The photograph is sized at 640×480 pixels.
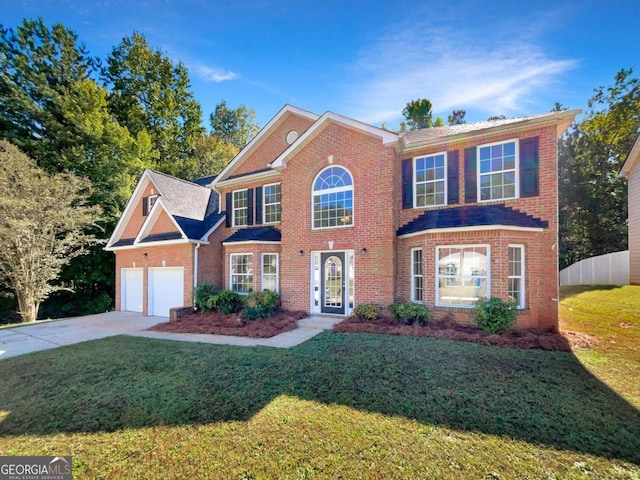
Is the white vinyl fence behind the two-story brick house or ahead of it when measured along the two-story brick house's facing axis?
behind

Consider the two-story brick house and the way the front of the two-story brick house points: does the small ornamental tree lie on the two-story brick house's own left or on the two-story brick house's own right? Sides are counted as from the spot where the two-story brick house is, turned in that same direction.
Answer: on the two-story brick house's own right

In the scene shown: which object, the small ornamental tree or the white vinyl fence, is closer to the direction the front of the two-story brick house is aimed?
the small ornamental tree

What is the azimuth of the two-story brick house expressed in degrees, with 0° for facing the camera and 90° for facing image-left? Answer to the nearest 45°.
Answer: approximately 45°

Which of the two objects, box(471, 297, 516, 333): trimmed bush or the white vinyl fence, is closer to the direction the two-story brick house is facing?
the trimmed bush
